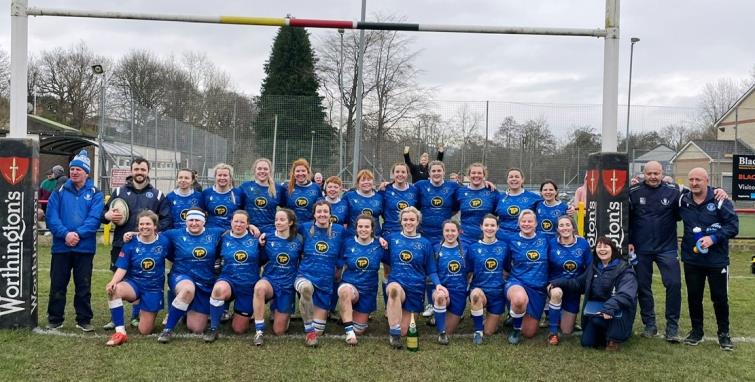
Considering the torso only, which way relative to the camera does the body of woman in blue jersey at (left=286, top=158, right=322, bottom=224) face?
toward the camera

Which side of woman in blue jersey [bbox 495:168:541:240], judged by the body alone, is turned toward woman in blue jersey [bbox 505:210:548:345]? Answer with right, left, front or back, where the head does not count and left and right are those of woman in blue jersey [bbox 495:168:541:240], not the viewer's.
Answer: front

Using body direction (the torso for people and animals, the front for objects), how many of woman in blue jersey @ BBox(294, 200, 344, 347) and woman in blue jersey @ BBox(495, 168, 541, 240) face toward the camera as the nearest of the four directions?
2

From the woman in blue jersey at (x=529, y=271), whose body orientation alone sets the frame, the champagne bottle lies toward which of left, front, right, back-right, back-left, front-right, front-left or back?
front-right

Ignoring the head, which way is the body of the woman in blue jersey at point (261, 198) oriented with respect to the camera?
toward the camera

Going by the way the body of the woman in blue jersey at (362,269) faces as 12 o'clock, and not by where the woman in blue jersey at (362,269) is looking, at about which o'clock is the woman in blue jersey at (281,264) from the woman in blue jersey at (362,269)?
the woman in blue jersey at (281,264) is roughly at 3 o'clock from the woman in blue jersey at (362,269).

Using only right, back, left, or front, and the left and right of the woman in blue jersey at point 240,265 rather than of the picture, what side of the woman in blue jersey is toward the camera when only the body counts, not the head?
front

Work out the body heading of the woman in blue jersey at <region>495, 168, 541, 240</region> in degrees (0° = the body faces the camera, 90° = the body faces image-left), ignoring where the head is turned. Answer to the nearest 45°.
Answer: approximately 0°

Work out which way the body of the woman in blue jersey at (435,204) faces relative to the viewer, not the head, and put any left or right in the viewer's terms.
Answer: facing the viewer

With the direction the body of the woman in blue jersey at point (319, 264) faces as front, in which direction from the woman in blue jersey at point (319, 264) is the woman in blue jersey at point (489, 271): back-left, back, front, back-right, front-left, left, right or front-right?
left

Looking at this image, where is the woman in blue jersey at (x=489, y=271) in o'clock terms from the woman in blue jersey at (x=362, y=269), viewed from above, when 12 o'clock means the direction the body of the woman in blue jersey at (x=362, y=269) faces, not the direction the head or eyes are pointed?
the woman in blue jersey at (x=489, y=271) is roughly at 9 o'clock from the woman in blue jersey at (x=362, y=269).
